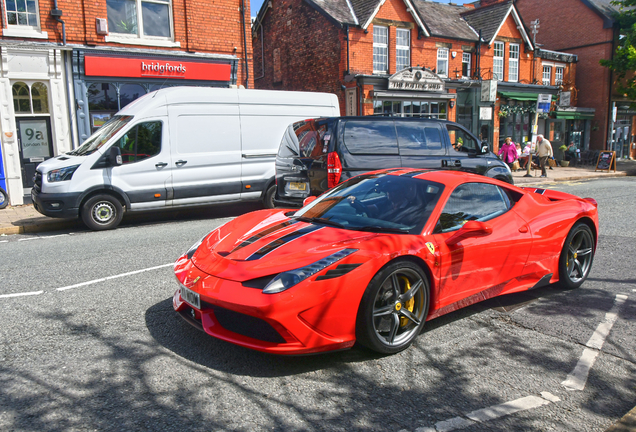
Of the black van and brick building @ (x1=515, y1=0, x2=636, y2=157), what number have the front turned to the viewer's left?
0

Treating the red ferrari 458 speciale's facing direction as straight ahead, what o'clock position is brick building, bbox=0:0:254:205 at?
The brick building is roughly at 3 o'clock from the red ferrari 458 speciale.

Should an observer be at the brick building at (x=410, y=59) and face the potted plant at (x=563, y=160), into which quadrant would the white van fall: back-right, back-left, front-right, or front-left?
back-right

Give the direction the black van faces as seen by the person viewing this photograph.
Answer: facing away from the viewer and to the right of the viewer

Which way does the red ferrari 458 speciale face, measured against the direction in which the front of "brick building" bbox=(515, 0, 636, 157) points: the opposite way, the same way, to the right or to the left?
to the right

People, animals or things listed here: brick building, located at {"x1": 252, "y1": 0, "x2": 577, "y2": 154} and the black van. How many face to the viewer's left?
0

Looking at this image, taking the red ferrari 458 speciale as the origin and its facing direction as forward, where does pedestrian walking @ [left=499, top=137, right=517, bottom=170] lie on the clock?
The pedestrian walking is roughly at 5 o'clock from the red ferrari 458 speciale.

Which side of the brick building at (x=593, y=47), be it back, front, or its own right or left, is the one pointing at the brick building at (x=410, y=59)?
right

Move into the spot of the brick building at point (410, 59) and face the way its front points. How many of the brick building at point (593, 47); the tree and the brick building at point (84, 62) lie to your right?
1

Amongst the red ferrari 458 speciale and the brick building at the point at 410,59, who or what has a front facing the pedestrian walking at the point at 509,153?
the brick building

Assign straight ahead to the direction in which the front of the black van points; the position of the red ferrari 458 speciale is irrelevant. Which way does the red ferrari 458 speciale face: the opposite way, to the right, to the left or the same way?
the opposite way

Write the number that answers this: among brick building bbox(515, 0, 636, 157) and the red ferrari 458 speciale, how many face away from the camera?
0

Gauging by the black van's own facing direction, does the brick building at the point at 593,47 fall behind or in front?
in front

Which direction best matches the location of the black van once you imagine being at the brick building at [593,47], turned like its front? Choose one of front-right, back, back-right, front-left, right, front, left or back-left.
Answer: front-right

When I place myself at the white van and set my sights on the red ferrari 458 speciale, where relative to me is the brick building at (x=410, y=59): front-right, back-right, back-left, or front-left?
back-left
